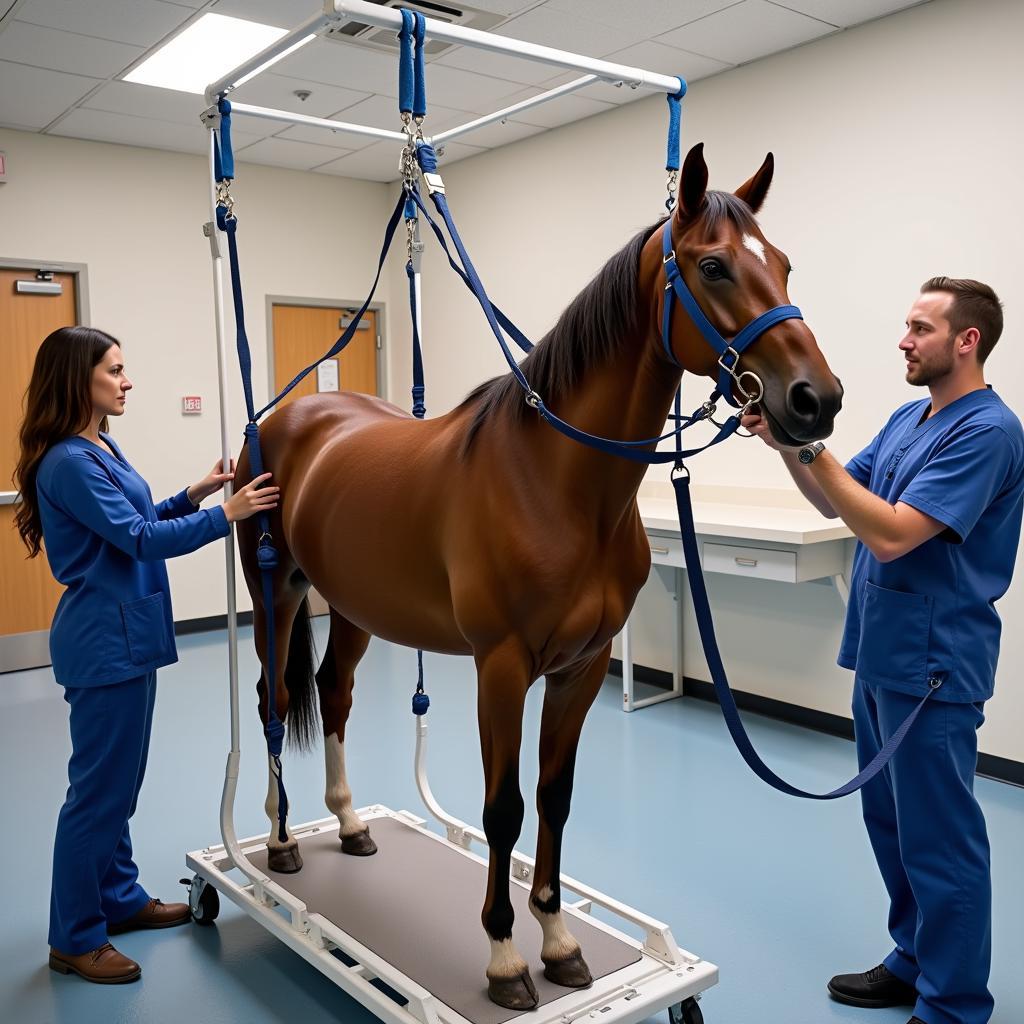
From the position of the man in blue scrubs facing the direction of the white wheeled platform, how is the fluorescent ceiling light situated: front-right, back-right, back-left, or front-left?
front-right

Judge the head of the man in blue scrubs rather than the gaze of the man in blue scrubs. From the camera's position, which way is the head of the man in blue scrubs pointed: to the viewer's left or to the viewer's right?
to the viewer's left

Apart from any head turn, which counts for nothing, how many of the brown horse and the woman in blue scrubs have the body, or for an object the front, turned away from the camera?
0

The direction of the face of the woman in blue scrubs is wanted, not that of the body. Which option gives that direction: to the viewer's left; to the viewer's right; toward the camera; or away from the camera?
to the viewer's right

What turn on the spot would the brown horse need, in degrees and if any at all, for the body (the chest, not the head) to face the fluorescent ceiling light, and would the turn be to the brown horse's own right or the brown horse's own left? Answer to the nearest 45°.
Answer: approximately 180°

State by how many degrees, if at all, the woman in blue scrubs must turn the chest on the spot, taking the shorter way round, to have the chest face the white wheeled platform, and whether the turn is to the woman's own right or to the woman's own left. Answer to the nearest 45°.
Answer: approximately 45° to the woman's own right

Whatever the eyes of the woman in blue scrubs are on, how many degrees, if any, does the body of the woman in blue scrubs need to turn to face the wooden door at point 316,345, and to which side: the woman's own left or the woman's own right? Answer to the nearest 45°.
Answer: approximately 90° to the woman's own left

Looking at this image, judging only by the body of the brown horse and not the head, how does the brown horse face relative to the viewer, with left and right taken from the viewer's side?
facing the viewer and to the right of the viewer

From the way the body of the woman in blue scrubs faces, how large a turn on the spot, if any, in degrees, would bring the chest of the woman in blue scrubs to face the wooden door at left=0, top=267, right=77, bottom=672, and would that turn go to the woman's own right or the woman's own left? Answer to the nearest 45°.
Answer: approximately 90° to the woman's own left

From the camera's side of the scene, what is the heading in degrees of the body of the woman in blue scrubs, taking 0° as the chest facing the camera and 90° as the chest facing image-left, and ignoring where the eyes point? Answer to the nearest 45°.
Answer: approximately 270°

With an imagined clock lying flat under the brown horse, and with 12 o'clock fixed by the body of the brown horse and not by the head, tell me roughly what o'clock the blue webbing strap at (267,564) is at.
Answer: The blue webbing strap is roughly at 6 o'clock from the brown horse.
